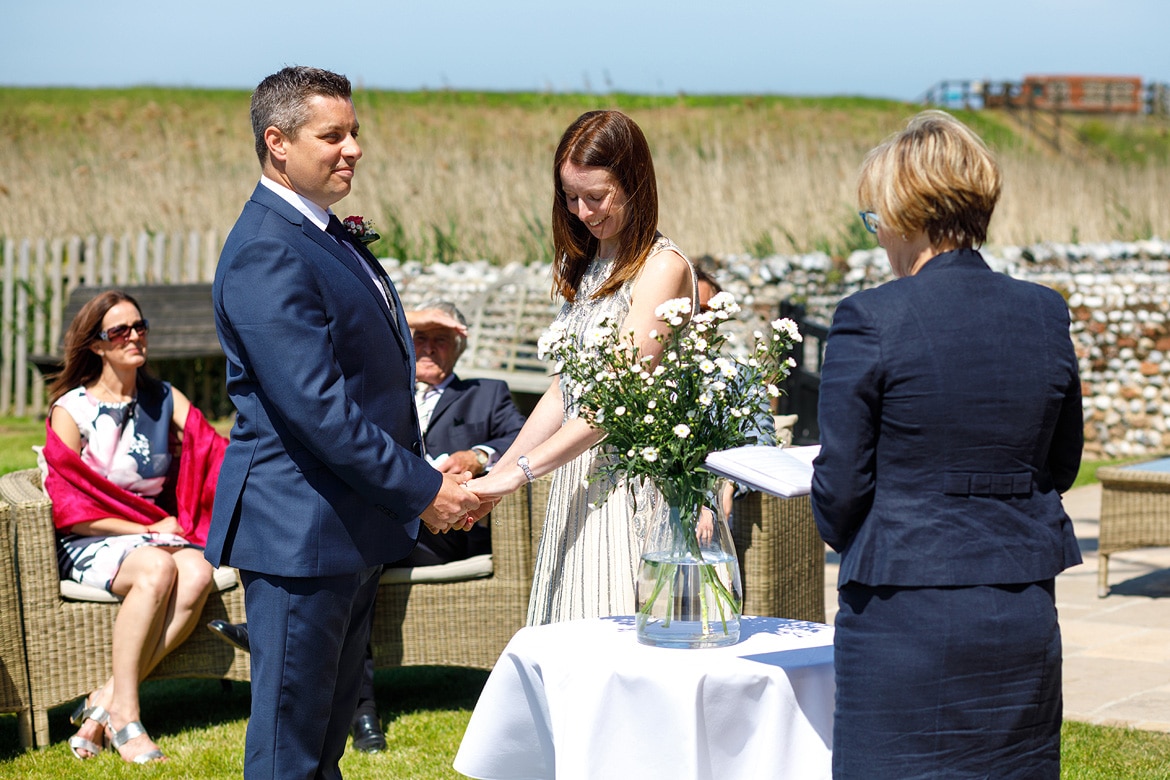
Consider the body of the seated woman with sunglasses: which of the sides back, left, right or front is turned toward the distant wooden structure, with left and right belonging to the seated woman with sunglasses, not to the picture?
left

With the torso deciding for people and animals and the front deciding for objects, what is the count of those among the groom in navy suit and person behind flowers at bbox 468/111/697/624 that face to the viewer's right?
1

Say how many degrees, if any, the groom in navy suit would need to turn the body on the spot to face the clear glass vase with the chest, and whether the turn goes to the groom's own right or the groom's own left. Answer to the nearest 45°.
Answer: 0° — they already face it

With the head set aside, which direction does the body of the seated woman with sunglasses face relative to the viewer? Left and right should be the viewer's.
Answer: facing the viewer and to the right of the viewer

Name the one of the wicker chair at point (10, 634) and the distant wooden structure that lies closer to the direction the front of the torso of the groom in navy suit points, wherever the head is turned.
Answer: the distant wooden structure

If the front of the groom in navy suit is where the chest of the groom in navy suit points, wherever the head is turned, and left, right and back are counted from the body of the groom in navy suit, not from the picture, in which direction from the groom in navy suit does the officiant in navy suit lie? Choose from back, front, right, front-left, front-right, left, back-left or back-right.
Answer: front-right

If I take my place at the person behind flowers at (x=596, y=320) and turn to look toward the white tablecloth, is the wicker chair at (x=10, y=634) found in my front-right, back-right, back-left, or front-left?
back-right

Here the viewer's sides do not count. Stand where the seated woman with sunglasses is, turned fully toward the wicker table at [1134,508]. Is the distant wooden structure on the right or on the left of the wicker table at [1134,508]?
left

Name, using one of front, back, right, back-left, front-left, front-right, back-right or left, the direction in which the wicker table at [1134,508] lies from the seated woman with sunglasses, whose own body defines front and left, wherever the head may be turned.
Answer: front-left

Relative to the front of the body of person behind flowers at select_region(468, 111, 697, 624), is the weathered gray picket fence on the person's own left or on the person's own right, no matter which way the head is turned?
on the person's own right

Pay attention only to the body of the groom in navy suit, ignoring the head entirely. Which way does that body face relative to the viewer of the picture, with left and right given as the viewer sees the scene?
facing to the right of the viewer

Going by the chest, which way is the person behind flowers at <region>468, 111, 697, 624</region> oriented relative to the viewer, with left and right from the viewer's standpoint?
facing the viewer and to the left of the viewer

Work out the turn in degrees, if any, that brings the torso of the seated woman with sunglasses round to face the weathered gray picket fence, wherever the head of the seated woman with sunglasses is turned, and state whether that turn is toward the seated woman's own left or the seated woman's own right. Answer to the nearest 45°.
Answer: approximately 135° to the seated woman's own left
